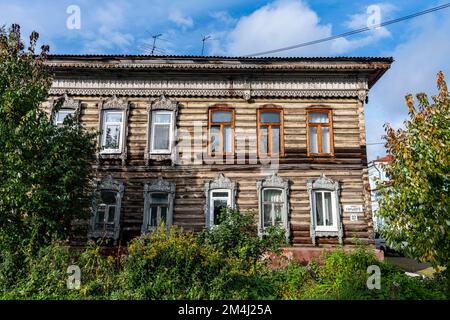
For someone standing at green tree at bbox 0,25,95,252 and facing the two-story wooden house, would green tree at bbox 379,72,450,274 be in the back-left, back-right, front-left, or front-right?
front-right

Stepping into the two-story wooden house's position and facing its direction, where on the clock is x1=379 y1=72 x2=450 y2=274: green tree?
The green tree is roughly at 11 o'clock from the two-story wooden house.

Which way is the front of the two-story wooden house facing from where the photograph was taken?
facing the viewer

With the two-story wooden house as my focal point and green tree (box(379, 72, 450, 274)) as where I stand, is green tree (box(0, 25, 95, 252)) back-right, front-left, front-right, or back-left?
front-left

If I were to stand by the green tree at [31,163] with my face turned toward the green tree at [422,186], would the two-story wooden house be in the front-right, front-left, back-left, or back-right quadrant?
front-left

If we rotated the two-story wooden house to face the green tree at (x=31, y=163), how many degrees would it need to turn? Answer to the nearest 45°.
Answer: approximately 45° to its right

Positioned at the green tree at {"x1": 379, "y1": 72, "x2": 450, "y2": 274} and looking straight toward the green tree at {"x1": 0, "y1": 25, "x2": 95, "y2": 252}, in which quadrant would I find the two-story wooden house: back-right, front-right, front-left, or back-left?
front-right
